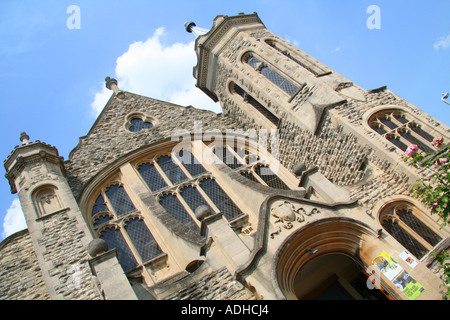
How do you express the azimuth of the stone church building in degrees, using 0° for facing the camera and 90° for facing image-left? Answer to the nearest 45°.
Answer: approximately 0°

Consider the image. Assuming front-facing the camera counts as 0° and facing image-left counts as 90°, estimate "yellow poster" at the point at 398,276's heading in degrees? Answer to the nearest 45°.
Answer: approximately 0°
